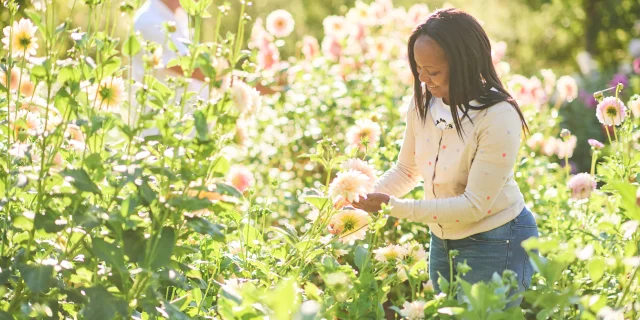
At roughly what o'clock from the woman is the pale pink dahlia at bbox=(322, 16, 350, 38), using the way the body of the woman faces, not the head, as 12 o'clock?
The pale pink dahlia is roughly at 4 o'clock from the woman.

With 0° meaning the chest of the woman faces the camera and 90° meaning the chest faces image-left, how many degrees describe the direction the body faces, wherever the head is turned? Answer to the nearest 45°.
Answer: approximately 45°

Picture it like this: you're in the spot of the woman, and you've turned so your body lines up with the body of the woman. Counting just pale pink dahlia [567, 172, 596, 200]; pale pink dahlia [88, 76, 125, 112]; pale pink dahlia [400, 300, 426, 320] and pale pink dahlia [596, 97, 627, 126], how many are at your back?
2

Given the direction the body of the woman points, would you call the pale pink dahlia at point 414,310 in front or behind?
in front

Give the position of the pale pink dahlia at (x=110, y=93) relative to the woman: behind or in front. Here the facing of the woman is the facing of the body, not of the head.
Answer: in front

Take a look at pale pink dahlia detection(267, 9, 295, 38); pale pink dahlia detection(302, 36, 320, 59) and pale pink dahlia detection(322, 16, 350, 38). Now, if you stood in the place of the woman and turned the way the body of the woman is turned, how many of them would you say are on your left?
0

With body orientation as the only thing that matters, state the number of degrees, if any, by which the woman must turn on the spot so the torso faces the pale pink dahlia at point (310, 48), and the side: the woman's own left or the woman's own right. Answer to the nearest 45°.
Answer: approximately 135° to the woman's own right

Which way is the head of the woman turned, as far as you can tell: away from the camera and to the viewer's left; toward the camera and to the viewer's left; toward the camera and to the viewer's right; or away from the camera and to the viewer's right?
toward the camera and to the viewer's left

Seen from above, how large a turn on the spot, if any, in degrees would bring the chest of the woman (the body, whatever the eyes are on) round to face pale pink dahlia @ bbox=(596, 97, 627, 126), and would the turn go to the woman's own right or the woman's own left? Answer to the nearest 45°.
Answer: approximately 180°

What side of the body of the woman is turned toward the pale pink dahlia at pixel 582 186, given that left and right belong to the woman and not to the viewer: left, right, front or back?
back
